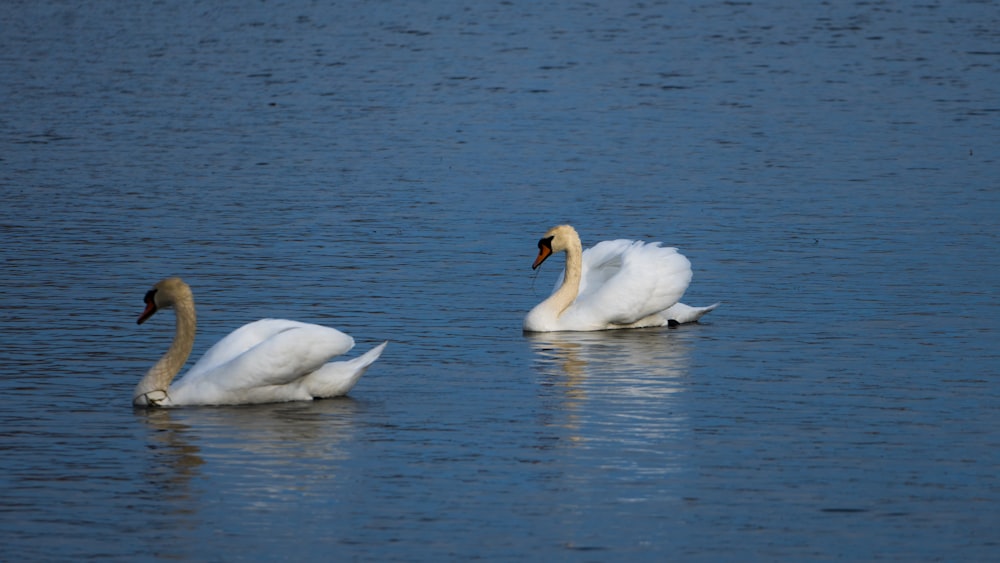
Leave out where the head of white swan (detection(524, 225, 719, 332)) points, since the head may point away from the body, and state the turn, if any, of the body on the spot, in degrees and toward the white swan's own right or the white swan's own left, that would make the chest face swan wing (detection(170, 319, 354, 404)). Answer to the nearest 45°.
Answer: approximately 45° to the white swan's own left

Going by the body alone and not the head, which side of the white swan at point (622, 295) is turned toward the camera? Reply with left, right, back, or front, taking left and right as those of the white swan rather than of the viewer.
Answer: left
